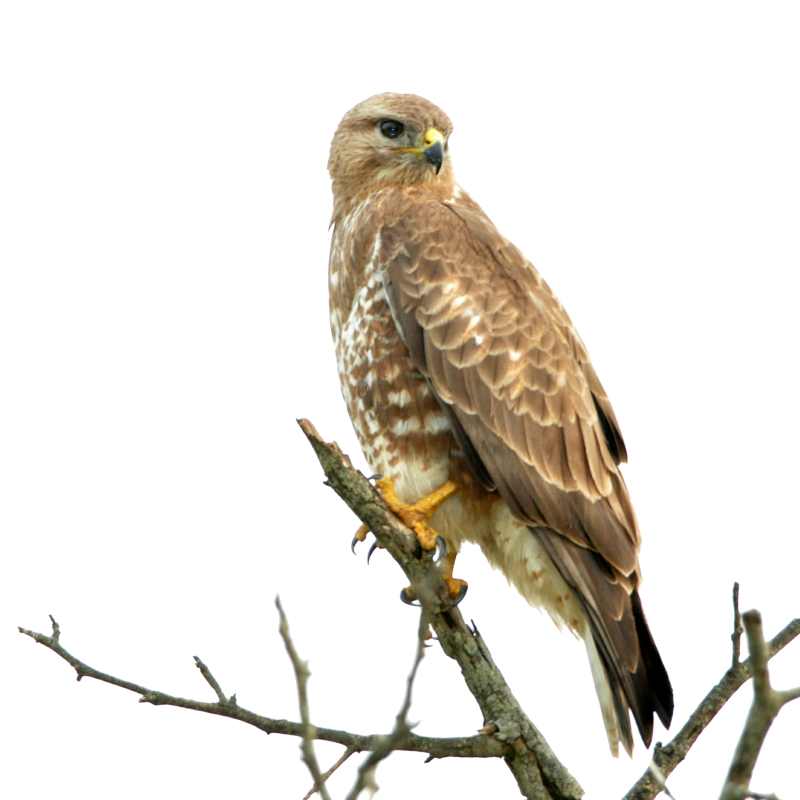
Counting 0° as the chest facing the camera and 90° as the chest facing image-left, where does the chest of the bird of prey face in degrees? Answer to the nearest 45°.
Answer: approximately 90°

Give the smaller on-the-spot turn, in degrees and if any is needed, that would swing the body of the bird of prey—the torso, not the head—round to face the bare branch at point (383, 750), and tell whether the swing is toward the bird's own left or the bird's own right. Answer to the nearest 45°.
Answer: approximately 90° to the bird's own left
